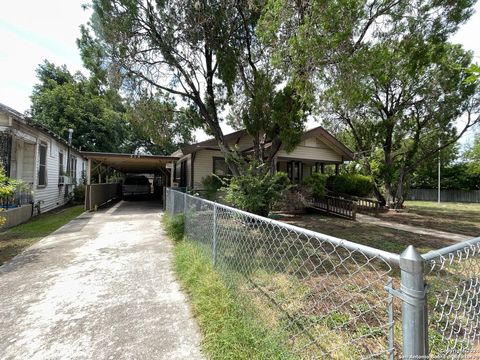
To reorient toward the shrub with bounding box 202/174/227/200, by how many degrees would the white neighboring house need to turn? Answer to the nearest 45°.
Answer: approximately 90° to its left

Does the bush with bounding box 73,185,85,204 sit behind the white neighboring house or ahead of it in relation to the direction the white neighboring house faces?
behind

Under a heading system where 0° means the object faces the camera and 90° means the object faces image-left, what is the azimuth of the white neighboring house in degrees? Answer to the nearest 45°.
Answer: approximately 45°

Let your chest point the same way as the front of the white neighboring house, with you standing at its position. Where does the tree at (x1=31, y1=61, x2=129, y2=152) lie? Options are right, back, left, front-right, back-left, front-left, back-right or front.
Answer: back-right

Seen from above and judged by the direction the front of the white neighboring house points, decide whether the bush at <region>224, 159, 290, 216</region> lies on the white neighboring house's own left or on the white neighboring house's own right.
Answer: on the white neighboring house's own left

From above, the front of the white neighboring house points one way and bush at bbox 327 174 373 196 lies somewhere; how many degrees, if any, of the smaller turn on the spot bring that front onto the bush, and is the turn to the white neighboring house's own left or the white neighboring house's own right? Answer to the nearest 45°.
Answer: approximately 90° to the white neighboring house's own left

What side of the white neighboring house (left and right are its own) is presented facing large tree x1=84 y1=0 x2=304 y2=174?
left

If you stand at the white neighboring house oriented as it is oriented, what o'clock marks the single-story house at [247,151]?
The single-story house is roughly at 8 o'clock from the white neighboring house.

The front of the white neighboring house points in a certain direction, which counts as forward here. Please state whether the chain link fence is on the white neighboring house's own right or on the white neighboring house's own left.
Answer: on the white neighboring house's own left

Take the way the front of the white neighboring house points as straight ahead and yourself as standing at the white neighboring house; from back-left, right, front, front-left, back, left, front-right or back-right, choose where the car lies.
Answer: back

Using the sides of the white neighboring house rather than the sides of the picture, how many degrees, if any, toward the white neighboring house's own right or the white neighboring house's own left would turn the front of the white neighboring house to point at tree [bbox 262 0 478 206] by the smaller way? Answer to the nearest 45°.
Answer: approximately 90° to the white neighboring house's own left
